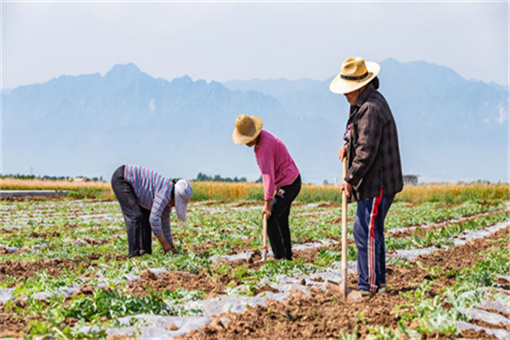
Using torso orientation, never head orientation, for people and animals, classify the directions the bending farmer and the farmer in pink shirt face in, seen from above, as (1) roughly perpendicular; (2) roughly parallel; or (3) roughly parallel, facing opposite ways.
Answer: roughly parallel, facing opposite ways

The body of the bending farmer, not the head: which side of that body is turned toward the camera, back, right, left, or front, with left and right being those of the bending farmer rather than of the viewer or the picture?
right

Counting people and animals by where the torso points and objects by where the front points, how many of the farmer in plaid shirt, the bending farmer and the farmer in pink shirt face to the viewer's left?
2

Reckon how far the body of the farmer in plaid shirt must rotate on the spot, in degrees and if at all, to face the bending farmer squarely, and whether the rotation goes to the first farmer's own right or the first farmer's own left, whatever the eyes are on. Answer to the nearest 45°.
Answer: approximately 45° to the first farmer's own right

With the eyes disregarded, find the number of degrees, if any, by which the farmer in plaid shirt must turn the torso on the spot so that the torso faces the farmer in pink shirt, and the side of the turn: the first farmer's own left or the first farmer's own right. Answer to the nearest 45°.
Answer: approximately 45° to the first farmer's own right

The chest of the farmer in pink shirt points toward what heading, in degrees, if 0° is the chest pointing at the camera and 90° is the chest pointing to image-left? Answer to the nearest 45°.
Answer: approximately 90°

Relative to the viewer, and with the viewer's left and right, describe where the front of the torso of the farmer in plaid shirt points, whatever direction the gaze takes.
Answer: facing to the left of the viewer

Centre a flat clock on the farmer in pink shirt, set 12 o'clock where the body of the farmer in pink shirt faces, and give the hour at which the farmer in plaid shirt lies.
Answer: The farmer in plaid shirt is roughly at 8 o'clock from the farmer in pink shirt.

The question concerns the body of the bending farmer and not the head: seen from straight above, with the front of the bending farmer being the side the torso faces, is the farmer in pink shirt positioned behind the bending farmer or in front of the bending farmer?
in front

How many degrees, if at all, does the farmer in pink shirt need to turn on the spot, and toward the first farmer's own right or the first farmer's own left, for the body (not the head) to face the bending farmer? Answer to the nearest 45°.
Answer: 0° — they already face them

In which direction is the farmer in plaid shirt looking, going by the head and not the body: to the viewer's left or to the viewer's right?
to the viewer's left

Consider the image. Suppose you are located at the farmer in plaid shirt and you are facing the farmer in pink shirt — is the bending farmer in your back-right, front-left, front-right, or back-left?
front-left

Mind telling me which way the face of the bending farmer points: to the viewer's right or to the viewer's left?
to the viewer's right

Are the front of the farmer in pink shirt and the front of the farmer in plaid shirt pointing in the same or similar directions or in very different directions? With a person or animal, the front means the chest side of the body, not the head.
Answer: same or similar directions

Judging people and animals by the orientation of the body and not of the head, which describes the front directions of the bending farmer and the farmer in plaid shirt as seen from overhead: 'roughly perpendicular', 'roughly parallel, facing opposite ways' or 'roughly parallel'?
roughly parallel, facing opposite ways

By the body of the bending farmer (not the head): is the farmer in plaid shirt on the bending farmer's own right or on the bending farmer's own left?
on the bending farmer's own right
